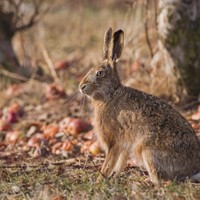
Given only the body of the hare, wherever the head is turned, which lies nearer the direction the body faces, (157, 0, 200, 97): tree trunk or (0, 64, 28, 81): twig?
the twig

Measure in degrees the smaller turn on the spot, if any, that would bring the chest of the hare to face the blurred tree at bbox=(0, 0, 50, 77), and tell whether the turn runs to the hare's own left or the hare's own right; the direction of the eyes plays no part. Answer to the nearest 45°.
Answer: approximately 45° to the hare's own right

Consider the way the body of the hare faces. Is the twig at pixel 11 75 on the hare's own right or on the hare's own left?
on the hare's own right

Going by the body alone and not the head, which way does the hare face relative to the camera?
to the viewer's left

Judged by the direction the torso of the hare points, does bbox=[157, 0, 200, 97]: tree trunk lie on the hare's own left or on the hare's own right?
on the hare's own right

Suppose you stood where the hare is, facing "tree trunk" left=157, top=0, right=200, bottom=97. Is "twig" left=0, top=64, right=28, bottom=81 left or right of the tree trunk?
left

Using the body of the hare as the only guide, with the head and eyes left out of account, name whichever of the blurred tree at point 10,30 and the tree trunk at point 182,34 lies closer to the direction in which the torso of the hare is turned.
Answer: the blurred tree
